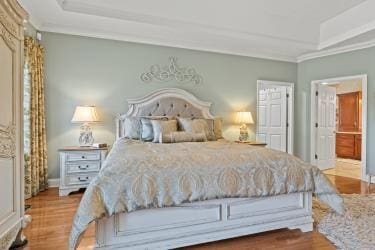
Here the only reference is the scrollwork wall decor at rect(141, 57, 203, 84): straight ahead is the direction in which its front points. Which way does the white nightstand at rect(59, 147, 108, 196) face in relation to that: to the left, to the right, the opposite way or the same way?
the same way

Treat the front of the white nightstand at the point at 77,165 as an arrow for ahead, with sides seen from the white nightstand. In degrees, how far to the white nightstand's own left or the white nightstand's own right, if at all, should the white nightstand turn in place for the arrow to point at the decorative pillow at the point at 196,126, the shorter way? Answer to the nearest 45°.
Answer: approximately 90° to the white nightstand's own left

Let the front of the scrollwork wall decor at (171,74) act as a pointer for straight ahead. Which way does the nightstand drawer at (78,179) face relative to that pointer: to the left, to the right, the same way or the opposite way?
the same way

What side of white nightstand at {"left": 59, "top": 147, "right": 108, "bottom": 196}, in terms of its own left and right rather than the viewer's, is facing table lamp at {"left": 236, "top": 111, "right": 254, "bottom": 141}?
left

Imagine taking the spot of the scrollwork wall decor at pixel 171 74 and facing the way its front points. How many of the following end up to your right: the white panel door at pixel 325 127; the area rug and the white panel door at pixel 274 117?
0

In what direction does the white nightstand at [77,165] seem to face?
toward the camera

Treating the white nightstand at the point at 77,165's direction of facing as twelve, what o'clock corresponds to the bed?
The bed is roughly at 11 o'clock from the white nightstand.

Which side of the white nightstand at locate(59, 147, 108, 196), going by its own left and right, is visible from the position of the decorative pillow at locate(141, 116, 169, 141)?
left

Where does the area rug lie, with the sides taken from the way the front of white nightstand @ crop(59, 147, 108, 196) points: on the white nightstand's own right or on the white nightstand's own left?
on the white nightstand's own left

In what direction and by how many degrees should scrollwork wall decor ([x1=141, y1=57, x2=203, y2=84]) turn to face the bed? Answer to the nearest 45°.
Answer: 0° — it already faces it

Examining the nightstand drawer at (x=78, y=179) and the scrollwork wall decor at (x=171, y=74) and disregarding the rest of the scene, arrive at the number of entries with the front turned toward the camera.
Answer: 2

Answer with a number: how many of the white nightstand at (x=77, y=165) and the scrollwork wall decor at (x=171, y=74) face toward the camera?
2

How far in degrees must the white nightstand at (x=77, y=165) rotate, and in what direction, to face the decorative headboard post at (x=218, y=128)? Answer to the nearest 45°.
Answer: approximately 90° to its left

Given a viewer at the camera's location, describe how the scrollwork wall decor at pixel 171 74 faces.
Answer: facing the viewer

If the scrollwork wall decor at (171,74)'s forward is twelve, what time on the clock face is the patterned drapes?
The patterned drapes is roughly at 2 o'clock from the scrollwork wall decor.

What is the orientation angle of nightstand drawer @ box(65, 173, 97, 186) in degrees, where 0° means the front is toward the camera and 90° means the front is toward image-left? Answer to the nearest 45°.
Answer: approximately 0°

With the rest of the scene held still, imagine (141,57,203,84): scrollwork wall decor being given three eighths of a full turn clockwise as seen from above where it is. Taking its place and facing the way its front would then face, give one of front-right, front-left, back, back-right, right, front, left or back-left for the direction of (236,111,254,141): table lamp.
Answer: back-right

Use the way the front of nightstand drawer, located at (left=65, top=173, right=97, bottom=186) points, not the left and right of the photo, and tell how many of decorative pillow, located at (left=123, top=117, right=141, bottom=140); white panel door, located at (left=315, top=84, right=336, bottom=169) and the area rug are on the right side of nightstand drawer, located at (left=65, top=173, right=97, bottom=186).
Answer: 0
